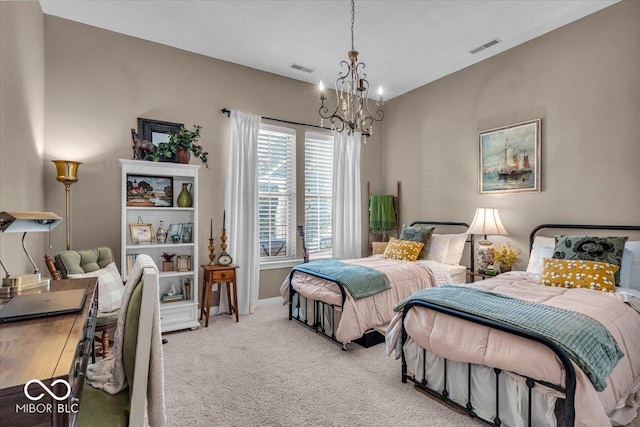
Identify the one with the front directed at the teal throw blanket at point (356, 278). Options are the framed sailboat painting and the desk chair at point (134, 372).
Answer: the framed sailboat painting

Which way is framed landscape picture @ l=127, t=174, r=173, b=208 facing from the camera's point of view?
toward the camera

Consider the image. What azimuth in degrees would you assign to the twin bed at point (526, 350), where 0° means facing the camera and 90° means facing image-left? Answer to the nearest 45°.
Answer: approximately 45°

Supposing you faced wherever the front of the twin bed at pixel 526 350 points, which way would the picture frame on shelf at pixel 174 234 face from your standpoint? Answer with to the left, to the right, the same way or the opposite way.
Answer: to the left

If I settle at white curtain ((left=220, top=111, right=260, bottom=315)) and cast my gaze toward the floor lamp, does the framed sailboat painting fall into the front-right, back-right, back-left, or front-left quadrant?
back-left

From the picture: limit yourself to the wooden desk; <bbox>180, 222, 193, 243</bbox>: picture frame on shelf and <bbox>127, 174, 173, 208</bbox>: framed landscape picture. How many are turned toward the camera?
2

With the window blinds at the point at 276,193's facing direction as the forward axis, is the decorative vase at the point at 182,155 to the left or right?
on its right

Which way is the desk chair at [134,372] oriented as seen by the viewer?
to the viewer's left

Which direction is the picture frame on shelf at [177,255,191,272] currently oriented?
toward the camera

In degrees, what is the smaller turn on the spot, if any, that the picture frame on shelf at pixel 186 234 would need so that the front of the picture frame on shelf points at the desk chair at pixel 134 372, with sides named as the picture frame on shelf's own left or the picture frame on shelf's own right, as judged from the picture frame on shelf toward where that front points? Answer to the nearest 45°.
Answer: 0° — it already faces it

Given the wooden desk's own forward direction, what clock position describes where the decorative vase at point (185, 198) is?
The decorative vase is roughly at 10 o'clock from the wooden desk.

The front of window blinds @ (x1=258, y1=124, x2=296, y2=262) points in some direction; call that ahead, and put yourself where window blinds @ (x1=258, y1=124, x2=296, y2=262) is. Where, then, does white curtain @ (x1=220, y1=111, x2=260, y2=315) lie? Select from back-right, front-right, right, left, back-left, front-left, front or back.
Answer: right

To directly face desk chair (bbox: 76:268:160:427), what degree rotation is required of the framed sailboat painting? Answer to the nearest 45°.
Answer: approximately 45° to its left

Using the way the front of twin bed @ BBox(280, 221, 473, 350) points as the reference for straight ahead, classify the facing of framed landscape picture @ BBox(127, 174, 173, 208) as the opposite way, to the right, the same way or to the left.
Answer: to the left

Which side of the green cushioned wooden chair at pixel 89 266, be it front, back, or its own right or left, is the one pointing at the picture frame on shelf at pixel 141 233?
left

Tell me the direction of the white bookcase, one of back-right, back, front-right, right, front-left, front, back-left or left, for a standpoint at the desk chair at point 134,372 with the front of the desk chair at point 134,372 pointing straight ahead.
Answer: right
